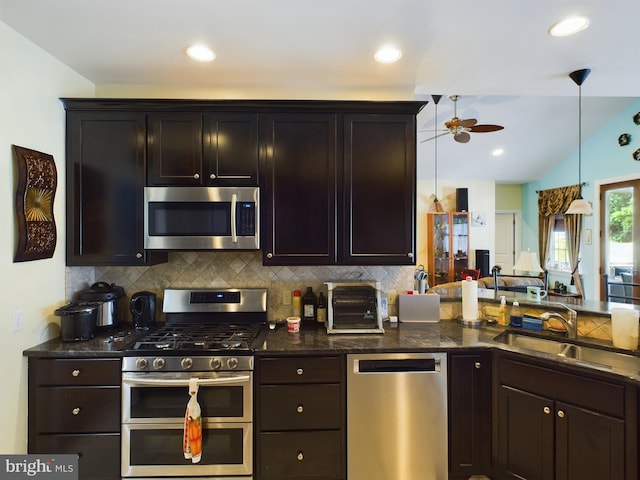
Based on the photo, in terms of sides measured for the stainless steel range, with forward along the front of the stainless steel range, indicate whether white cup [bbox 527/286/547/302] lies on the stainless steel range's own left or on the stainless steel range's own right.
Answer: on the stainless steel range's own left

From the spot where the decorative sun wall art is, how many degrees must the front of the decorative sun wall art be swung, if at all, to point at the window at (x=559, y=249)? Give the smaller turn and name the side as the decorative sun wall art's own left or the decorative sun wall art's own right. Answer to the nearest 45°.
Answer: approximately 45° to the decorative sun wall art's own left

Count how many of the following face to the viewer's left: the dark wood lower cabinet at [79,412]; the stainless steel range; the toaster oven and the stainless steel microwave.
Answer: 0

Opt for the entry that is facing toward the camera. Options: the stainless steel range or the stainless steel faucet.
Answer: the stainless steel range

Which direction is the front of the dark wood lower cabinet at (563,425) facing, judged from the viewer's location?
facing the viewer and to the left of the viewer

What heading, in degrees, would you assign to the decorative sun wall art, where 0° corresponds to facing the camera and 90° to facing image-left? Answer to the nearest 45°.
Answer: approximately 315°

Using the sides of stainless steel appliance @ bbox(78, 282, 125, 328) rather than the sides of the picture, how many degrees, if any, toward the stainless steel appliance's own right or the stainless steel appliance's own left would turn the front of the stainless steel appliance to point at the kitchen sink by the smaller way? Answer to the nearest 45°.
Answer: approximately 90° to the stainless steel appliance's own left

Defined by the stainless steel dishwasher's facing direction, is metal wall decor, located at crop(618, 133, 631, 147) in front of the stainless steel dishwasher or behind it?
behind

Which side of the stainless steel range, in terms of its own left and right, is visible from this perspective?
front

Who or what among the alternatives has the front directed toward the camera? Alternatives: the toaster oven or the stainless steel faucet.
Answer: the toaster oven

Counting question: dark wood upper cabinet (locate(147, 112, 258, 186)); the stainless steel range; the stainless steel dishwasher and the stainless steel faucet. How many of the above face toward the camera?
3

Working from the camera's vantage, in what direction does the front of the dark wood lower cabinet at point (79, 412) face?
facing the viewer

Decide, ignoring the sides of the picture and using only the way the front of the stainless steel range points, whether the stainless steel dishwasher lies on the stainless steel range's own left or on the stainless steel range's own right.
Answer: on the stainless steel range's own left
